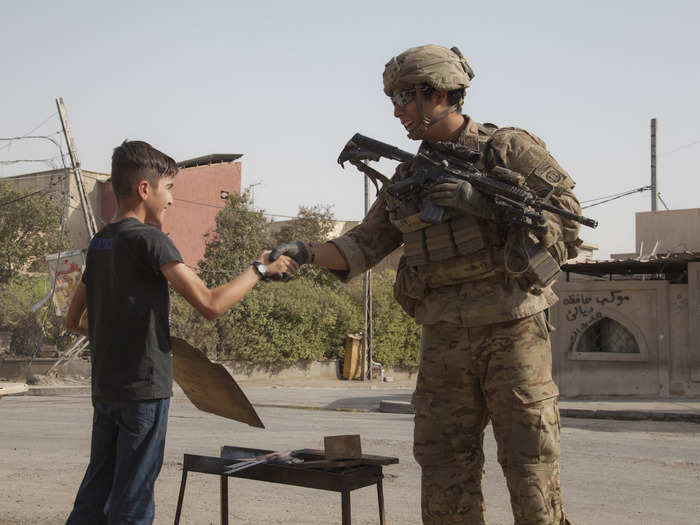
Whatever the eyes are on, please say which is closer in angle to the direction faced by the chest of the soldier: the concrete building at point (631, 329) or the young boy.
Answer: the young boy

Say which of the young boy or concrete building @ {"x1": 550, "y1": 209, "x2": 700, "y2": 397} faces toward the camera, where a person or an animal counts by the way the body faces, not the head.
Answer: the concrete building

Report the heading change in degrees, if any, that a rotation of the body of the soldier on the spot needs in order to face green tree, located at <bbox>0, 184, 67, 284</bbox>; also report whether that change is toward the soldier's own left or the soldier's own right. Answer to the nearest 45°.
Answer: approximately 90° to the soldier's own right

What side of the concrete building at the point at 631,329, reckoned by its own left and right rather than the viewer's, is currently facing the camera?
front

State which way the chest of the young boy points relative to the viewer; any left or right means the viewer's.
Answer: facing away from the viewer and to the right of the viewer

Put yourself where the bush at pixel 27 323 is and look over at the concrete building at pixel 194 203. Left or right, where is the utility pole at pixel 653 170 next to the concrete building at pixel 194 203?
right

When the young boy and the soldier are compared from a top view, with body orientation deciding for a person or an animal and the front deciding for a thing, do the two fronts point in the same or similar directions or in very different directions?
very different directions

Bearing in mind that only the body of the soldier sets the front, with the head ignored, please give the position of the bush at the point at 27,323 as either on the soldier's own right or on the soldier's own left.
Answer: on the soldier's own right

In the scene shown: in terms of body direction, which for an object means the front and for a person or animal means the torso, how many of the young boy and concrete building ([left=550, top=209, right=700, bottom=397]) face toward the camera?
1

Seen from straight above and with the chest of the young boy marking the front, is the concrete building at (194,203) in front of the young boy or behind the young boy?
in front

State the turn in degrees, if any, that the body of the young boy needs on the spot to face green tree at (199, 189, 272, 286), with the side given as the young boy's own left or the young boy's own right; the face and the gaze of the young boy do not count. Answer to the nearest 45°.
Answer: approximately 45° to the young boy's own left

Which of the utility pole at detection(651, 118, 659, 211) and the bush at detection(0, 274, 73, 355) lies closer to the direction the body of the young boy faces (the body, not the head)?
the utility pole

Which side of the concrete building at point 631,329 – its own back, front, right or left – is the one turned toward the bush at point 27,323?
right

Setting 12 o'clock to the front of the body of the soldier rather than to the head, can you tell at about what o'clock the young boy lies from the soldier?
The young boy is roughly at 1 o'clock from the soldier.

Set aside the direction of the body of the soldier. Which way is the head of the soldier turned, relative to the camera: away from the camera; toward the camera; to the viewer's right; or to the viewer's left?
to the viewer's left

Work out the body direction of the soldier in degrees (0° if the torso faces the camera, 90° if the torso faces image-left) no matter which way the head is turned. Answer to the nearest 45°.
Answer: approximately 45°

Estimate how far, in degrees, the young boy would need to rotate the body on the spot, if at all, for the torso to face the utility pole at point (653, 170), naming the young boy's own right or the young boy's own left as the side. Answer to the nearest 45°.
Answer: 0° — they already face it
